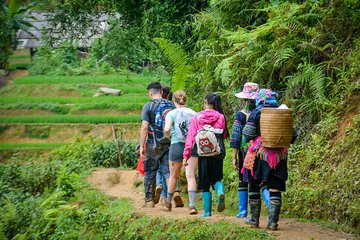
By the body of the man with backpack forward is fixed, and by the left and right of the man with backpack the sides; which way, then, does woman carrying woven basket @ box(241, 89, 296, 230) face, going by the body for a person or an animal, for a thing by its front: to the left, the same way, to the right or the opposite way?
the same way

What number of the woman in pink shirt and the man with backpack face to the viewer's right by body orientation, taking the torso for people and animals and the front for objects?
0

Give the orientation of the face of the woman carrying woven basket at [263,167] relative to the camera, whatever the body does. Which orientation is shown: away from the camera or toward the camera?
away from the camera

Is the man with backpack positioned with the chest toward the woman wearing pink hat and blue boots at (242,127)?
no

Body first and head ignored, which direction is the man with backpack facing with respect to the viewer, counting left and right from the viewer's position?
facing away from the viewer and to the left of the viewer

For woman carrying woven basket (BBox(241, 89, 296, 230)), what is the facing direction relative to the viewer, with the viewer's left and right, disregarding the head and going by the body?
facing away from the viewer and to the left of the viewer

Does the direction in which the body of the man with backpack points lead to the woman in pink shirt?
no

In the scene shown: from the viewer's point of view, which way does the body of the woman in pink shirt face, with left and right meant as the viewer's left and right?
facing away from the viewer

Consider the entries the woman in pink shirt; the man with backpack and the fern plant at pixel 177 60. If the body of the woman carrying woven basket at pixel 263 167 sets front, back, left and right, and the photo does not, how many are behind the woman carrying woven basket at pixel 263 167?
0
